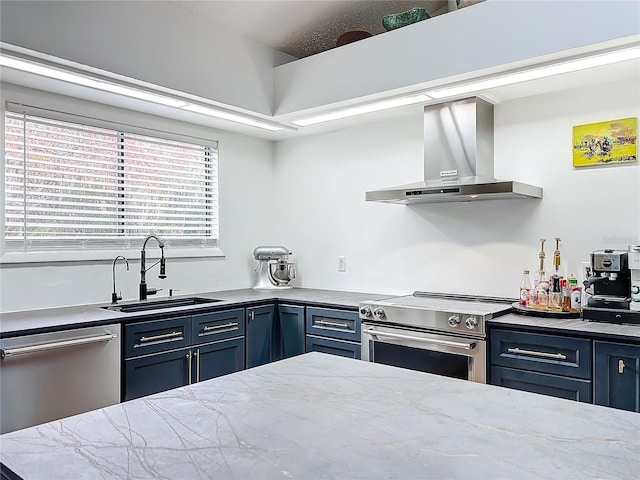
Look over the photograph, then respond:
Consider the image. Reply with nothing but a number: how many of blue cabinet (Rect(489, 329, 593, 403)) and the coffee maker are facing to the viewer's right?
0

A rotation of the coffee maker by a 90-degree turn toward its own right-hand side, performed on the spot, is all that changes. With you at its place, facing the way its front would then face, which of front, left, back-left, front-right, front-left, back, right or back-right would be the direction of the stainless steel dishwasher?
front-left

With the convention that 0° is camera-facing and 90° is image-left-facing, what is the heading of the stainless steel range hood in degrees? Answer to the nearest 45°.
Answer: approximately 45°

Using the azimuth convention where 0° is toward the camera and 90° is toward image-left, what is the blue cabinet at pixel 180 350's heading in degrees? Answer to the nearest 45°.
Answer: approximately 315°

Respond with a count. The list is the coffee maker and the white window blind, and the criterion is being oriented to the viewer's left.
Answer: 0

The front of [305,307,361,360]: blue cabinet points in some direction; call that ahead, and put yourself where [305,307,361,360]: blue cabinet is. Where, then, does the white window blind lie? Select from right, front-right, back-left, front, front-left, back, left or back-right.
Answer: front-right
